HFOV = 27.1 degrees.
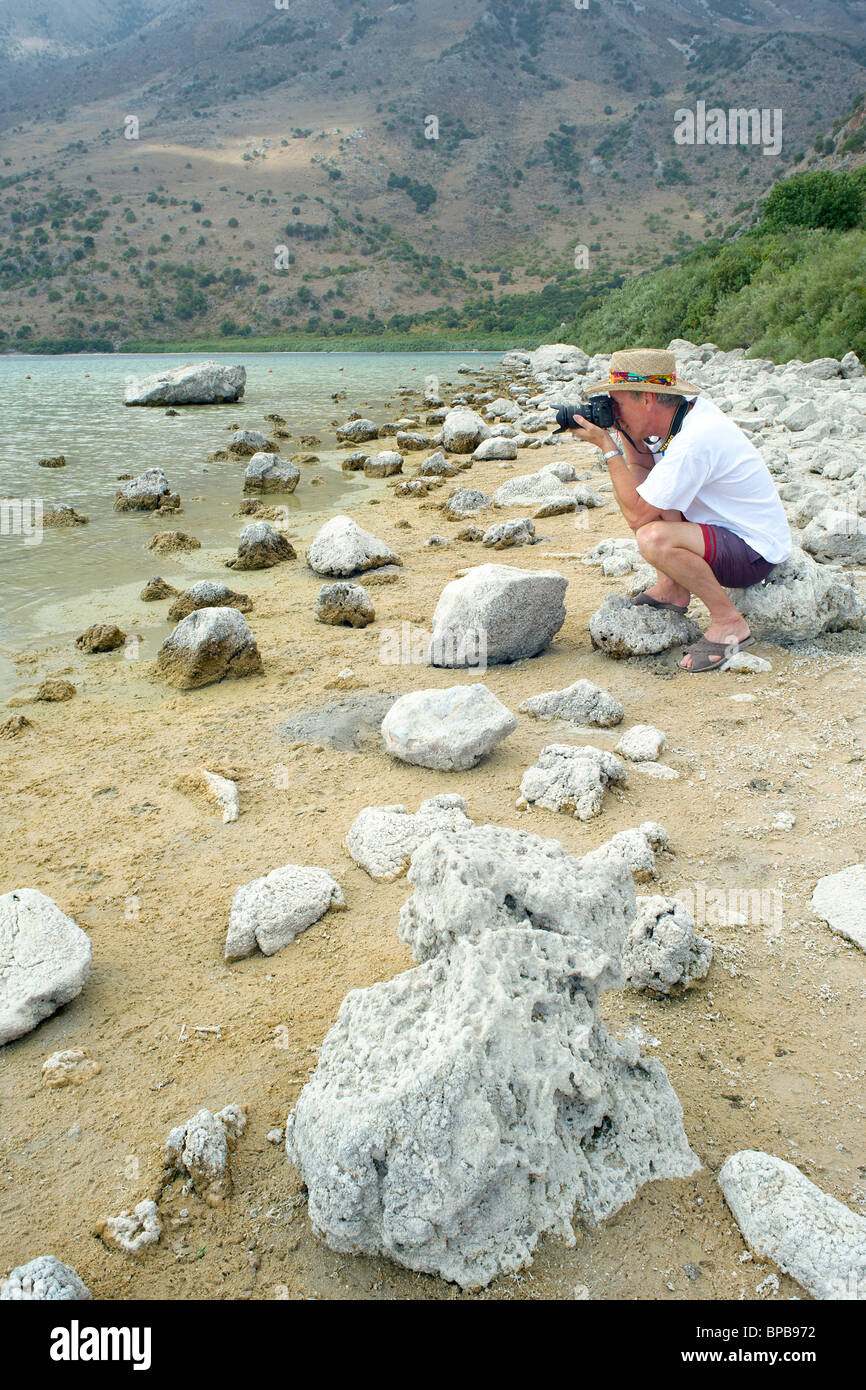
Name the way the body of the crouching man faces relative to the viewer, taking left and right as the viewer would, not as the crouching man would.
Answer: facing to the left of the viewer

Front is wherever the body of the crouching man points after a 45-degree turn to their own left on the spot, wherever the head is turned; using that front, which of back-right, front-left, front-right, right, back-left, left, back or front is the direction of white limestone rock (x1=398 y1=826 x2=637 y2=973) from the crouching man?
front-left

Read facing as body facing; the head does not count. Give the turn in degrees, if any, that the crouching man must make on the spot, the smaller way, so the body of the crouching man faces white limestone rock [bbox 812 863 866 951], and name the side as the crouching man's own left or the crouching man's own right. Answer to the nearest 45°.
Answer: approximately 90° to the crouching man's own left

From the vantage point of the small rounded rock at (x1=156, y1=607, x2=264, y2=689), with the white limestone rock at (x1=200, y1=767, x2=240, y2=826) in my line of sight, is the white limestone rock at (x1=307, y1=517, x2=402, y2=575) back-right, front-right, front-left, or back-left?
back-left

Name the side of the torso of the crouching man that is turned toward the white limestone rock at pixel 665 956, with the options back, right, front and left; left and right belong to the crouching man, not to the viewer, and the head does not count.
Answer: left

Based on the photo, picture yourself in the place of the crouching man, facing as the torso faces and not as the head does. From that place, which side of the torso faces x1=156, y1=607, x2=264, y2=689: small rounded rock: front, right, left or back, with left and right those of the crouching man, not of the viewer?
front

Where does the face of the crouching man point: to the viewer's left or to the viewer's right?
to the viewer's left

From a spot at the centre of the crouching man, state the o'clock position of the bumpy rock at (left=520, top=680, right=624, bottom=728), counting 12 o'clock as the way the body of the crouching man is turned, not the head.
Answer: The bumpy rock is roughly at 10 o'clock from the crouching man.

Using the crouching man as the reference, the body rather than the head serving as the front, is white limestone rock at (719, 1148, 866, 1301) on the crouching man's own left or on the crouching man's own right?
on the crouching man's own left

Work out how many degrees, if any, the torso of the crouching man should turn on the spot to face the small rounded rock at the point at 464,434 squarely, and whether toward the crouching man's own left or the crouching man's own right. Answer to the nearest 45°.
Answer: approximately 90° to the crouching man's own right
